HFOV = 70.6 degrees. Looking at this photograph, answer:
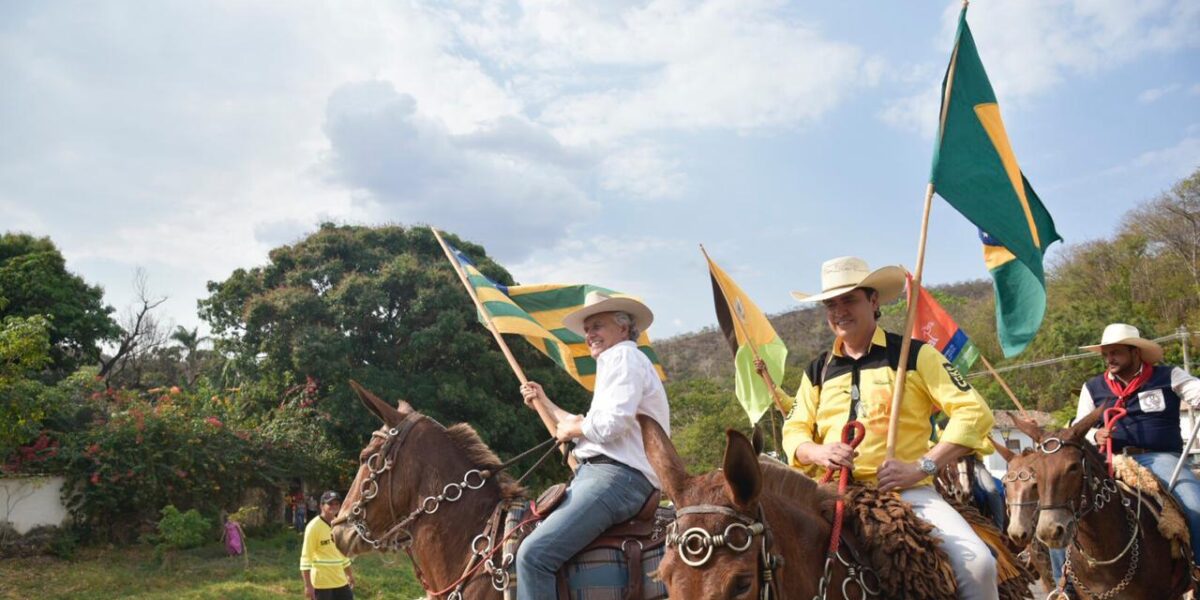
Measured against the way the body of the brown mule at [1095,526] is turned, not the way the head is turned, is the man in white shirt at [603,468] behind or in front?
in front

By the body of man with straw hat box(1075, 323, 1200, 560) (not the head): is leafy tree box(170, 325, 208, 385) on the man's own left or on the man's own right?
on the man's own right

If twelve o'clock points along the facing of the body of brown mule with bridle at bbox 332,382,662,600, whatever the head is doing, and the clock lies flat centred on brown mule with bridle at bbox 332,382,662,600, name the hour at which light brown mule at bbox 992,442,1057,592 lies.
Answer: light brown mule at bbox 992,442,1057,592 is roughly at 6 o'clock from brown mule with bridle at bbox 332,382,662,600.

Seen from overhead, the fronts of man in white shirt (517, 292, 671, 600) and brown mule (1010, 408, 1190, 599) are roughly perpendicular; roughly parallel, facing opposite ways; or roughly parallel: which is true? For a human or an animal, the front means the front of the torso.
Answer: roughly parallel

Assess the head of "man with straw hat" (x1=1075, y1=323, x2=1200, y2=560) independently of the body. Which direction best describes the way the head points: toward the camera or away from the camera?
toward the camera

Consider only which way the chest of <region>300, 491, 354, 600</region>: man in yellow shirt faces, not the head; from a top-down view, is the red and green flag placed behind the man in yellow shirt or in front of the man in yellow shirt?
in front

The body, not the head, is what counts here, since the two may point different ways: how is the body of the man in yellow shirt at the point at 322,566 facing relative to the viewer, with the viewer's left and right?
facing the viewer and to the right of the viewer

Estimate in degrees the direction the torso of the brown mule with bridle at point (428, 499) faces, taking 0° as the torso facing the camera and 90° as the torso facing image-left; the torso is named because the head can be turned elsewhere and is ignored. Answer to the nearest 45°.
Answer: approximately 90°

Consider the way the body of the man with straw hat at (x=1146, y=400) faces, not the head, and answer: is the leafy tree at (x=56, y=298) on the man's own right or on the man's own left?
on the man's own right

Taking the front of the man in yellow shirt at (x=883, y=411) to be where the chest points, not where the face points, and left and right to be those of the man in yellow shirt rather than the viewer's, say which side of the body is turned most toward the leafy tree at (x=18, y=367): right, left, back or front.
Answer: right
